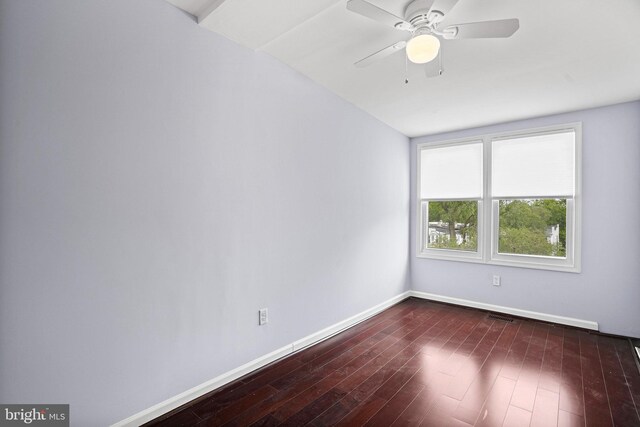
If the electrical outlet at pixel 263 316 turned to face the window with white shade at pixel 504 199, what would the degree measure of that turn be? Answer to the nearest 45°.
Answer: approximately 45° to its left

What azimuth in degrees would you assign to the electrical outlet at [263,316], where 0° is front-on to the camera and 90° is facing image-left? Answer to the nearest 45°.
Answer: approximately 315°

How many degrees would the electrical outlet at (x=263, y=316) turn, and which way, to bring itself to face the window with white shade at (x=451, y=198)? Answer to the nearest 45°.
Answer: approximately 90° to its left
